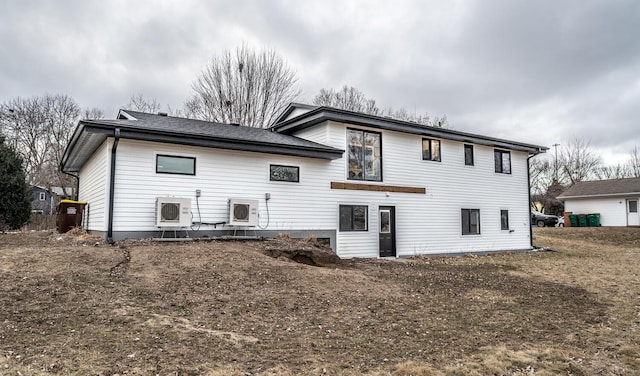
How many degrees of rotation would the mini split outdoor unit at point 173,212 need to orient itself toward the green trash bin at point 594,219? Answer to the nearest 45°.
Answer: approximately 90° to its left

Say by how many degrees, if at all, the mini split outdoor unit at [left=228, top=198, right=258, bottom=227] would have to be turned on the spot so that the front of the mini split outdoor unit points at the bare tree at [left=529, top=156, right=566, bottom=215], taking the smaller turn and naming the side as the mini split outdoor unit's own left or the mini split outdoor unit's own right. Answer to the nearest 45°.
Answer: approximately 135° to the mini split outdoor unit's own left

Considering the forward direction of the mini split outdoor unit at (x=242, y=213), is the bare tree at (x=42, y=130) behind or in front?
behind

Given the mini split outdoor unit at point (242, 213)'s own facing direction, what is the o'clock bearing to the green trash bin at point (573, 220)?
The green trash bin is roughly at 8 o'clock from the mini split outdoor unit.

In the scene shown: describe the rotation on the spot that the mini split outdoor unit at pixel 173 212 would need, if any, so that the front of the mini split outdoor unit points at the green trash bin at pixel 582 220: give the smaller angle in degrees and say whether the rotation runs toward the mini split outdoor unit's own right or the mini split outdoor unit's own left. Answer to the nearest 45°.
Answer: approximately 90° to the mini split outdoor unit's own left

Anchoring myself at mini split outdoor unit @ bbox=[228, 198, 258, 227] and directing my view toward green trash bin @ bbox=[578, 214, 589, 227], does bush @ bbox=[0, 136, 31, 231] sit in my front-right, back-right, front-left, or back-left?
back-left

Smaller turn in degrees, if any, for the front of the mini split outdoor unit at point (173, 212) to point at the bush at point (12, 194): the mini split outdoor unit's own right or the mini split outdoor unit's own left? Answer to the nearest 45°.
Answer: approximately 135° to the mini split outdoor unit's own right

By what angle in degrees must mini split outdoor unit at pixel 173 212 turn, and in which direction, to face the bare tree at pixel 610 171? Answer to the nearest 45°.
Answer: approximately 135° to its left

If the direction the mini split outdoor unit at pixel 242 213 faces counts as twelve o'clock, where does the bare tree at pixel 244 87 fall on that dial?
The bare tree is roughly at 6 o'clock from the mini split outdoor unit.

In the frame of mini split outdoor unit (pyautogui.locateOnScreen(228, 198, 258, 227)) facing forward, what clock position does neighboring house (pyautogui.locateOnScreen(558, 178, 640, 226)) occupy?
The neighboring house is roughly at 8 o'clock from the mini split outdoor unit.

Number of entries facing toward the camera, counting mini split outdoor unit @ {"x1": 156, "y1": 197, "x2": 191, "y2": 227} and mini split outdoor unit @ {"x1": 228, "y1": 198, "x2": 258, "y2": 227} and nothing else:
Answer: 2

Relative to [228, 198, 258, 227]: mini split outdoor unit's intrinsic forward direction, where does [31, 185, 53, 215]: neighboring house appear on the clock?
The neighboring house is roughly at 5 o'clock from the mini split outdoor unit.

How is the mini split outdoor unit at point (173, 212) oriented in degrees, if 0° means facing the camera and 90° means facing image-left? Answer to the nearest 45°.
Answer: approximately 0°
